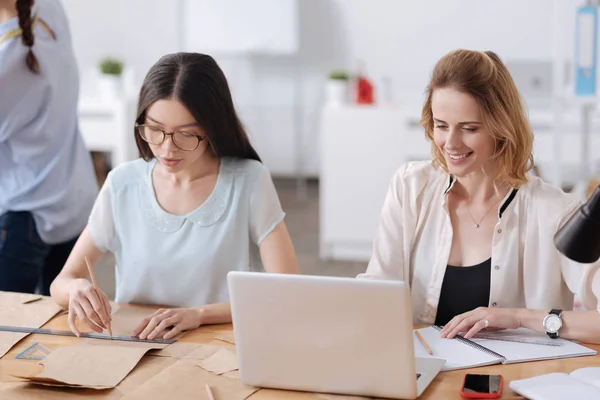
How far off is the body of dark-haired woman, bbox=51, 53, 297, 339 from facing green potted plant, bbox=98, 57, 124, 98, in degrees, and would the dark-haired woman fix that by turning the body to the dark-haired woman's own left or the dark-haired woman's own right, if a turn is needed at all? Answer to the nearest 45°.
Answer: approximately 180°

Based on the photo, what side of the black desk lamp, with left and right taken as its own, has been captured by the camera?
left

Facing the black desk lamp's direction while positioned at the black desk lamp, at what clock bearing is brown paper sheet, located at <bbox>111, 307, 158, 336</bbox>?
The brown paper sheet is roughly at 1 o'clock from the black desk lamp.

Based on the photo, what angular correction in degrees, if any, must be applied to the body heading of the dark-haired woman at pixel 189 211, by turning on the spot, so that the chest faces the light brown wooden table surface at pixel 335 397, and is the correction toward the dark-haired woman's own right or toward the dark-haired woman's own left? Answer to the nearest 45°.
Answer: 0° — they already face it

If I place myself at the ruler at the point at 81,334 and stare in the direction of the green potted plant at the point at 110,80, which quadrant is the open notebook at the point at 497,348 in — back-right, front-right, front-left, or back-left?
back-right

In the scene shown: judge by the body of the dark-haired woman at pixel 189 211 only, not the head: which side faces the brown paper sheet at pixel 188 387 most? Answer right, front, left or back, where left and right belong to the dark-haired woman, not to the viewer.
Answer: front

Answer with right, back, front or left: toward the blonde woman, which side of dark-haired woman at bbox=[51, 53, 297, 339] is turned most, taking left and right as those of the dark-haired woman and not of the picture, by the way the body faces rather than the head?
left

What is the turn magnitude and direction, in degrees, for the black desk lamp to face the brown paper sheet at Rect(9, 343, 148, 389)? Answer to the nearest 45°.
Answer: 0° — it already faces it

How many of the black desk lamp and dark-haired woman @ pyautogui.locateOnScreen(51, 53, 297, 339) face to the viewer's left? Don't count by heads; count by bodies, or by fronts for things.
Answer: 1

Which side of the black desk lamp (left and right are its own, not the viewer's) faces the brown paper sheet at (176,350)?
front

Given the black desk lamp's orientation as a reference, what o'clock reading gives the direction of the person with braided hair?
The person with braided hair is roughly at 1 o'clock from the black desk lamp.

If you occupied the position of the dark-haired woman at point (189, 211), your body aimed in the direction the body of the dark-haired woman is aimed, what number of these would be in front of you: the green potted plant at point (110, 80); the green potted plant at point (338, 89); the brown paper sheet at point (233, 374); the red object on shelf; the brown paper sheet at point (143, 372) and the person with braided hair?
2

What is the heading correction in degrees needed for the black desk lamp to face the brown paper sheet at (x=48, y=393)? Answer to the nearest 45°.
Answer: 0° — it already faces it
